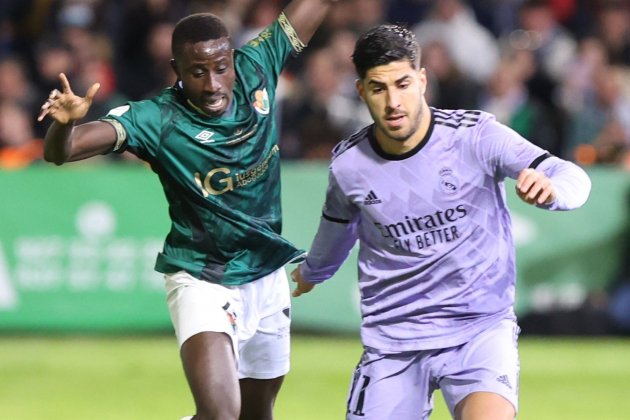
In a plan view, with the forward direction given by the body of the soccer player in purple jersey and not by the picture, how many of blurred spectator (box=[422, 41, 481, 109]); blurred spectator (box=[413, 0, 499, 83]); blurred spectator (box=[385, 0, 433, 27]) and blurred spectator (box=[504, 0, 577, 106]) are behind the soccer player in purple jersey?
4

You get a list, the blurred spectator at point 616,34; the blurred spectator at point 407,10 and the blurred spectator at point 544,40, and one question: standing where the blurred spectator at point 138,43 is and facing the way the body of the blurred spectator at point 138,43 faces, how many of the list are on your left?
3

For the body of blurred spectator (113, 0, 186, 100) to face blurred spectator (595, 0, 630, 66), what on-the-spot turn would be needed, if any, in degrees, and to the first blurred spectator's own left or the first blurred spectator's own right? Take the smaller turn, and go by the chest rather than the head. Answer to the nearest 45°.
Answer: approximately 90° to the first blurred spectator's own left

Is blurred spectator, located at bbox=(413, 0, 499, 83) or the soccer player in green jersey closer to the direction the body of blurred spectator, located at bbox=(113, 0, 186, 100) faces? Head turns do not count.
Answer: the soccer player in green jersey

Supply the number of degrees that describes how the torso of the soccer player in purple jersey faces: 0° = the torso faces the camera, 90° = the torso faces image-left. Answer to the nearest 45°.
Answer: approximately 0°

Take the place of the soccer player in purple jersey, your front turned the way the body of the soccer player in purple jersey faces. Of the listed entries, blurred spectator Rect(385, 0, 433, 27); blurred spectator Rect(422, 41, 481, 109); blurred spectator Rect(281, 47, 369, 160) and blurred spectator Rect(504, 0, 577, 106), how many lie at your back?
4

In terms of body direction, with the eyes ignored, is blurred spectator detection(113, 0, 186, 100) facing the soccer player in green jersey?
yes

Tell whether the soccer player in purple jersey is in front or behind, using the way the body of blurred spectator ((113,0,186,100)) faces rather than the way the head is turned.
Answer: in front

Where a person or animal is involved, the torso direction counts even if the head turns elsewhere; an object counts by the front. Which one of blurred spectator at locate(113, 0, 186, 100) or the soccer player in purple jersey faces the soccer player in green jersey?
the blurred spectator

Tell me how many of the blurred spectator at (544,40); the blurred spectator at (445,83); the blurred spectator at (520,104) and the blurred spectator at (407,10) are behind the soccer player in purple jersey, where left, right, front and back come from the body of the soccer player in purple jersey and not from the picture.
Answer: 4

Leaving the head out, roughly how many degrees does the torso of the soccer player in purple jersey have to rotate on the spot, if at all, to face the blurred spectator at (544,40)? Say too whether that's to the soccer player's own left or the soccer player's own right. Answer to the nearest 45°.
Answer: approximately 180°

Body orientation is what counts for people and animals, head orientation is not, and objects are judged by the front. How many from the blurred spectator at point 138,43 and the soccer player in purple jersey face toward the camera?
2

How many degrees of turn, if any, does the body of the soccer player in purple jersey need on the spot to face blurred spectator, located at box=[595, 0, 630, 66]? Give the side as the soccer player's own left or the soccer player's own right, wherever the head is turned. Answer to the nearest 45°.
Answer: approximately 180°

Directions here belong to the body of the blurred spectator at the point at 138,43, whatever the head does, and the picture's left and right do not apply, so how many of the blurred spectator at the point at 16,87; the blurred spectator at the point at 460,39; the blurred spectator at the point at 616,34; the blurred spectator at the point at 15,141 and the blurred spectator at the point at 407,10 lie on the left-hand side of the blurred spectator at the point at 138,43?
3

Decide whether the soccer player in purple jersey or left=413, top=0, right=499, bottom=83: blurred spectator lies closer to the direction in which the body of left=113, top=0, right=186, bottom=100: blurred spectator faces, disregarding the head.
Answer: the soccer player in purple jersey
